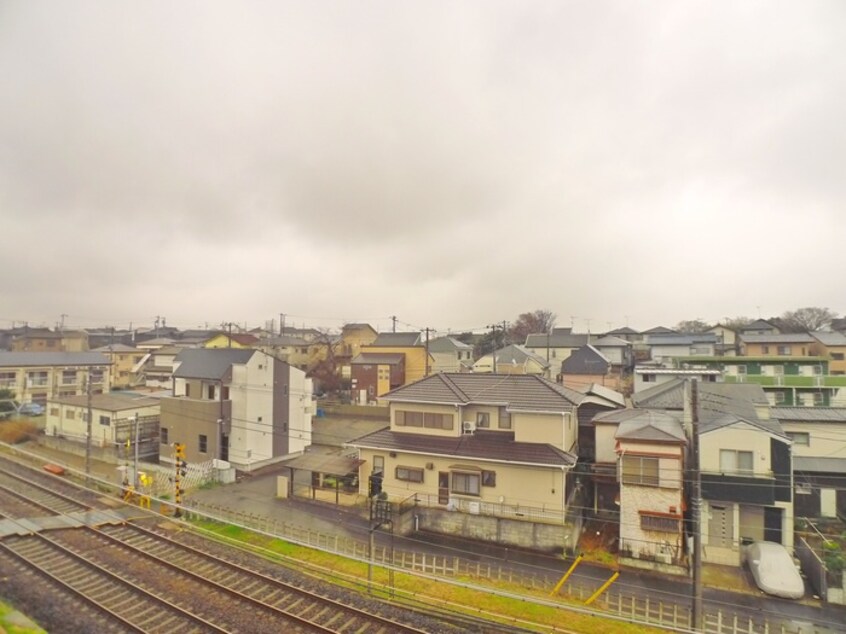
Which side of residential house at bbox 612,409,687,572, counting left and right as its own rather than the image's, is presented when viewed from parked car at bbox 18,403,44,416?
right

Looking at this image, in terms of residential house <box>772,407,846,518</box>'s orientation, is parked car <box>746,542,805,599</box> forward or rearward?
forward

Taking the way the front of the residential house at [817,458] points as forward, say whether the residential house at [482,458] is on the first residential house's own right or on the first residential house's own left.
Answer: on the first residential house's own right

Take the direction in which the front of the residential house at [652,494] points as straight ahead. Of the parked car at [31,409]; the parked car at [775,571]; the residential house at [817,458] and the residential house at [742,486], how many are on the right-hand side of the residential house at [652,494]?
1

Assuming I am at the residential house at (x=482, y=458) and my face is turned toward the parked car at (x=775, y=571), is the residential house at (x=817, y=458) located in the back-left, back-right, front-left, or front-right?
front-left

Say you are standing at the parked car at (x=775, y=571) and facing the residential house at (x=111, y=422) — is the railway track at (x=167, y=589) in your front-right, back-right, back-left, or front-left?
front-left

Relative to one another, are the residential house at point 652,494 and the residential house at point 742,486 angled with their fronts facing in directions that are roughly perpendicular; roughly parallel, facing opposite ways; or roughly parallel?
roughly parallel

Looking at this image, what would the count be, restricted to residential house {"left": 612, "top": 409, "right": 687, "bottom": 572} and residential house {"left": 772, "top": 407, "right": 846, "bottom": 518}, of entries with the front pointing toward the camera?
2

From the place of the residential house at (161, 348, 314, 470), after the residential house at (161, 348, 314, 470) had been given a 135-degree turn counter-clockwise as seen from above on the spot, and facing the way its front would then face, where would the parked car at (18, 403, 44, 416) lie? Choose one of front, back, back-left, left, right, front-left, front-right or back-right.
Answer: back-left

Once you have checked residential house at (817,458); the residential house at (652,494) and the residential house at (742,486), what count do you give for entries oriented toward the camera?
3

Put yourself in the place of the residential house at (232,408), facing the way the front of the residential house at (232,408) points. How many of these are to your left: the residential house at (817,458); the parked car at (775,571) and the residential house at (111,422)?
2

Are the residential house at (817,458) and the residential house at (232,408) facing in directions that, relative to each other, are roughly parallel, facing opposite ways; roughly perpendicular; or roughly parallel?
roughly parallel

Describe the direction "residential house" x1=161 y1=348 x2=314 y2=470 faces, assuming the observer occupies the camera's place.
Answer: facing the viewer and to the left of the viewer

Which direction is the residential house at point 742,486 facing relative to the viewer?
toward the camera
